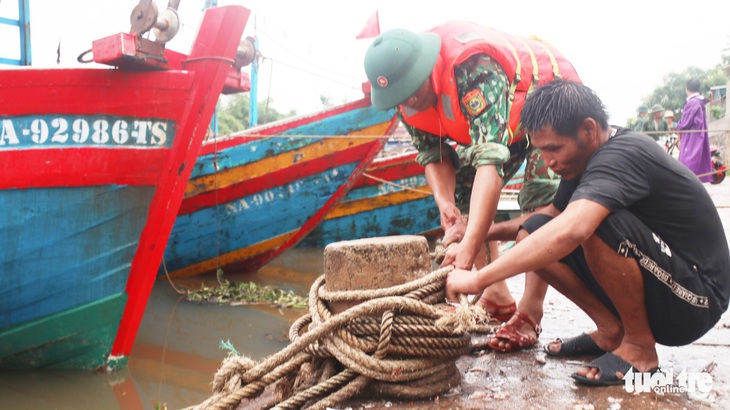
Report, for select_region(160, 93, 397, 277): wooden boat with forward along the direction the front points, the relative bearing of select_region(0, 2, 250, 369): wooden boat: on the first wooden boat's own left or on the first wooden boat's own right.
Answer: on the first wooden boat's own right

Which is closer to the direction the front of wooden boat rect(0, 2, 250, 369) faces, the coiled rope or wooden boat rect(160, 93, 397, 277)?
the coiled rope

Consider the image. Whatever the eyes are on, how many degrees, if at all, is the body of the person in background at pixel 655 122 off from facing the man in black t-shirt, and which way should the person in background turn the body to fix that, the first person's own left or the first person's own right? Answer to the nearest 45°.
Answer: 0° — they already face them

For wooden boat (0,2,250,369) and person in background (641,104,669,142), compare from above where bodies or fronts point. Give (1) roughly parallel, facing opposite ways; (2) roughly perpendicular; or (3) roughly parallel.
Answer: roughly perpendicular

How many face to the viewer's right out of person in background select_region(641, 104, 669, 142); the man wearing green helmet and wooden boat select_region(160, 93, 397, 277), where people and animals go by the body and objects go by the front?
1

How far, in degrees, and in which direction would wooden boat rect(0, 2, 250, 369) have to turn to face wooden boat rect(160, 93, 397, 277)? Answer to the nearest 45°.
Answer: approximately 90° to its left

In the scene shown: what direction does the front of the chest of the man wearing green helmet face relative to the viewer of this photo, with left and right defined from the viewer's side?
facing the viewer and to the left of the viewer

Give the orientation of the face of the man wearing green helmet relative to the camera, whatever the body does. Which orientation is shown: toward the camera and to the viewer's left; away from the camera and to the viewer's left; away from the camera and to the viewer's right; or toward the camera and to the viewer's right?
toward the camera and to the viewer's left

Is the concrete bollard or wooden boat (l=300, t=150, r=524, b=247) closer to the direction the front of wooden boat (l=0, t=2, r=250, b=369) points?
the concrete bollard

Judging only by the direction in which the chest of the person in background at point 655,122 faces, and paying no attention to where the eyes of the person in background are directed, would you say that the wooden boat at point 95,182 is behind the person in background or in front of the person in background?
in front

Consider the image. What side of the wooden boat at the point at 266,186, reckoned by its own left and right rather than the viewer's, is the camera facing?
right

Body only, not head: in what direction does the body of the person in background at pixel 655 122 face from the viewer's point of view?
toward the camera

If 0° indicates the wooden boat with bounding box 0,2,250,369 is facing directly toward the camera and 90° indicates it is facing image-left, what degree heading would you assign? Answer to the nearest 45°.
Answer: approximately 315°

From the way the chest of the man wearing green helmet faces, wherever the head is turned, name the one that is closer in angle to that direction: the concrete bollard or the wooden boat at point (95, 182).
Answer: the concrete bollard

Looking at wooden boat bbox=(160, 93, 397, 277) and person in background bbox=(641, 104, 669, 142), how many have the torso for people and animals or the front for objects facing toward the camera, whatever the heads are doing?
1
